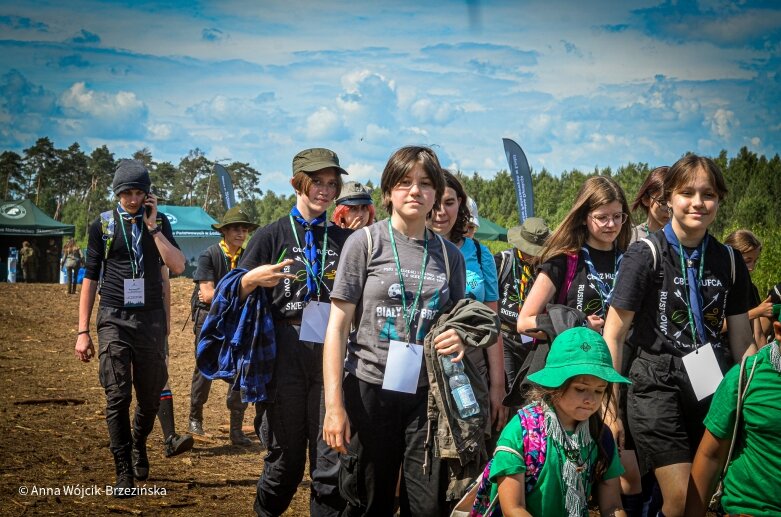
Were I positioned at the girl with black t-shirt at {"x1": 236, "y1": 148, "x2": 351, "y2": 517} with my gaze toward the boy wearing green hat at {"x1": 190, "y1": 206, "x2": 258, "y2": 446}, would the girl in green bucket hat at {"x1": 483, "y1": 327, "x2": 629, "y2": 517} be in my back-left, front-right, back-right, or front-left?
back-right

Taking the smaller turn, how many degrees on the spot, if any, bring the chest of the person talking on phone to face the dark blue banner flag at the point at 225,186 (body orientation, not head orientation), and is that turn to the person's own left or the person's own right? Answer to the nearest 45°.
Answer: approximately 180°

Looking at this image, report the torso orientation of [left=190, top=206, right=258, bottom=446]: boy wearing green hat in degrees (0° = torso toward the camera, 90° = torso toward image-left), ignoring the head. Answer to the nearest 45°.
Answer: approximately 315°

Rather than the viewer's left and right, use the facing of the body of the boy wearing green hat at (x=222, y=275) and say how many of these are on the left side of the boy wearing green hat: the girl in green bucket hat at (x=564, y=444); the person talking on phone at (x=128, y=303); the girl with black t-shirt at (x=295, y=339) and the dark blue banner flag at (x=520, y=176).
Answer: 1

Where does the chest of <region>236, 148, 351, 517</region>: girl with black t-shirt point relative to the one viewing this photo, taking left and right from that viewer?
facing the viewer and to the right of the viewer

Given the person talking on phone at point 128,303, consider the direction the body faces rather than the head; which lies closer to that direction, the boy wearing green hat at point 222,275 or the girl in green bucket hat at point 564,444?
the girl in green bucket hat

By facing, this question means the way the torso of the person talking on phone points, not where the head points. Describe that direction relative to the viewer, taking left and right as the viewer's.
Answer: facing the viewer

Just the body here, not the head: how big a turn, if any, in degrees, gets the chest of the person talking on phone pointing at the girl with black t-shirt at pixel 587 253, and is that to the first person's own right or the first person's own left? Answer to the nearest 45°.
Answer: approximately 45° to the first person's own left

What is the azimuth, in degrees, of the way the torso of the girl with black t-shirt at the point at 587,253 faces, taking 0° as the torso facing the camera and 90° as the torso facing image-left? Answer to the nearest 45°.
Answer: approximately 315°

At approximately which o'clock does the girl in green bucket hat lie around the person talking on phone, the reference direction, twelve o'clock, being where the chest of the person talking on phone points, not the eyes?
The girl in green bucket hat is roughly at 11 o'clock from the person talking on phone.

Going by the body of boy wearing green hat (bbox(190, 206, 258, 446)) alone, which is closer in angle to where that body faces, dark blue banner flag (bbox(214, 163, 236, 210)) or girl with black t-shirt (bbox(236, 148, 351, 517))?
the girl with black t-shirt

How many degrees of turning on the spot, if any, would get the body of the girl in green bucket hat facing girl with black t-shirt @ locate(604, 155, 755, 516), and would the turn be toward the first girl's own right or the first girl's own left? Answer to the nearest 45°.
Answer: approximately 90° to the first girl's own left
